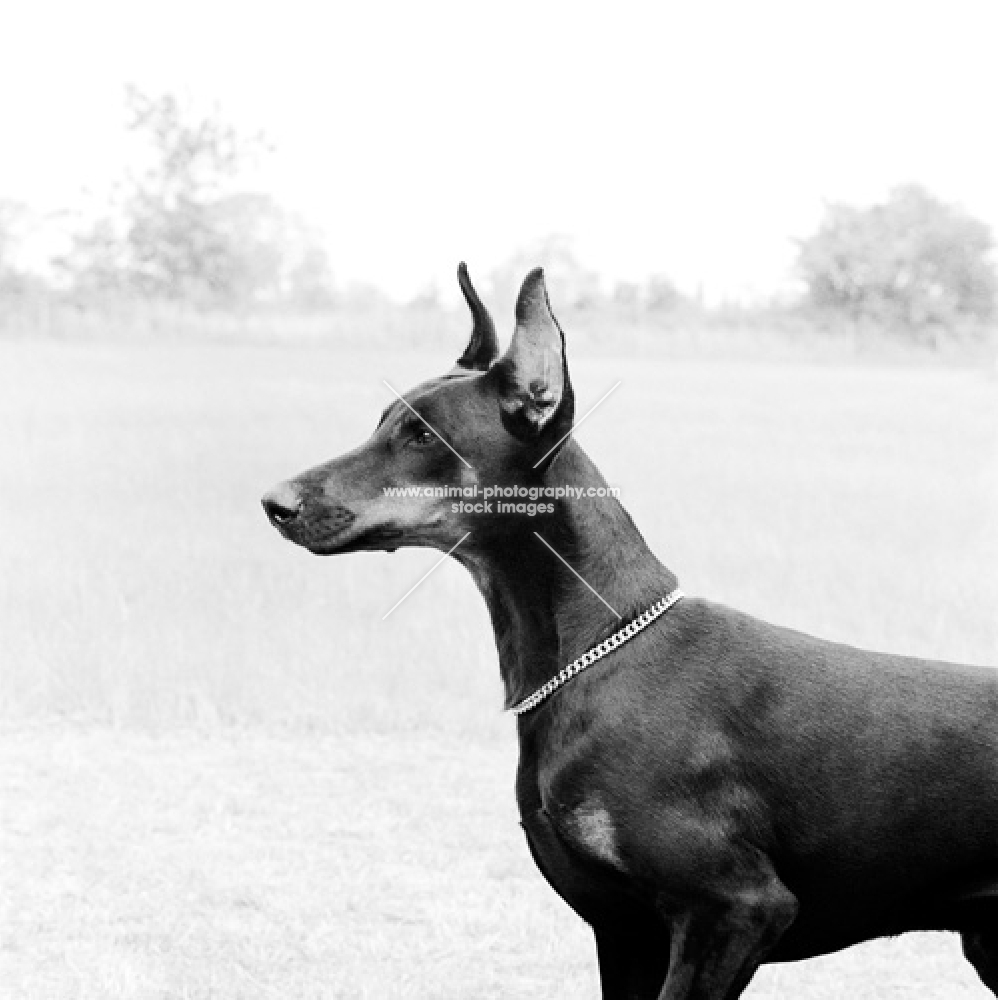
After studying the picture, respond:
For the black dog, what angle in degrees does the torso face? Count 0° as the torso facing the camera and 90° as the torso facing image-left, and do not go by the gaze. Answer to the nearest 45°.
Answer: approximately 90°

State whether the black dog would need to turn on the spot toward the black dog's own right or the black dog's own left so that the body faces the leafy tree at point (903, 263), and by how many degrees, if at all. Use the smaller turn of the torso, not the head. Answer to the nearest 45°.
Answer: approximately 90° to the black dog's own right
